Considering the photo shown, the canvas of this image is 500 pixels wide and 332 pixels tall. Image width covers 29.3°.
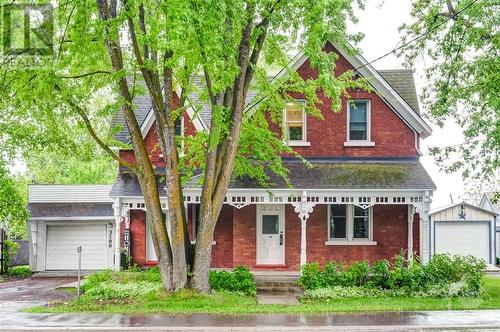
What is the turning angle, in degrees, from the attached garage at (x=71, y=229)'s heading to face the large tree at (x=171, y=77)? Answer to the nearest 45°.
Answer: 0° — it already faces it

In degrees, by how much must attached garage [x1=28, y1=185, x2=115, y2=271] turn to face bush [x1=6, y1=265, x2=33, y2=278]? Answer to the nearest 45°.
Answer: approximately 45° to its right

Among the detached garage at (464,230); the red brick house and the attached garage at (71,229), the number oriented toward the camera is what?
3

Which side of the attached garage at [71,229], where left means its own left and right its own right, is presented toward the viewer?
front

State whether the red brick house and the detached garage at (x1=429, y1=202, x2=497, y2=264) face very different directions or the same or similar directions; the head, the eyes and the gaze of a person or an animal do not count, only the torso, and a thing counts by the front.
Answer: same or similar directions

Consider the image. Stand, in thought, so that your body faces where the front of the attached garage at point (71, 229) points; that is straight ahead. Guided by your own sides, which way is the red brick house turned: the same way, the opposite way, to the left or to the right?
the same way

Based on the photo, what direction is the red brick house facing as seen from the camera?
toward the camera

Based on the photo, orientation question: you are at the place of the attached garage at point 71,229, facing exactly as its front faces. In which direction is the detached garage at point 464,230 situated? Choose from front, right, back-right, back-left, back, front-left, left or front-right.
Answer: left

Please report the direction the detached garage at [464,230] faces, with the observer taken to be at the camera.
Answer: facing the viewer

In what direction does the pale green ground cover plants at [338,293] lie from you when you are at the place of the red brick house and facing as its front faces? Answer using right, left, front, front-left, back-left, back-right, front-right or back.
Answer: front

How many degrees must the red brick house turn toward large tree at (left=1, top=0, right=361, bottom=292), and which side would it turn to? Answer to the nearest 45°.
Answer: approximately 45° to its right

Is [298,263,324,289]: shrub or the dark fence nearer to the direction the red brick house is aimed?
the shrub
